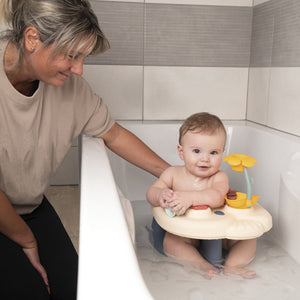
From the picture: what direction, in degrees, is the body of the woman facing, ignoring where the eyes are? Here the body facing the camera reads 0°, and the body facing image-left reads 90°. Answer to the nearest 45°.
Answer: approximately 315°

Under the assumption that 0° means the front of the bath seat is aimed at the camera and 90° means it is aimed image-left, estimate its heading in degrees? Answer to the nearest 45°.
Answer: approximately 0°
